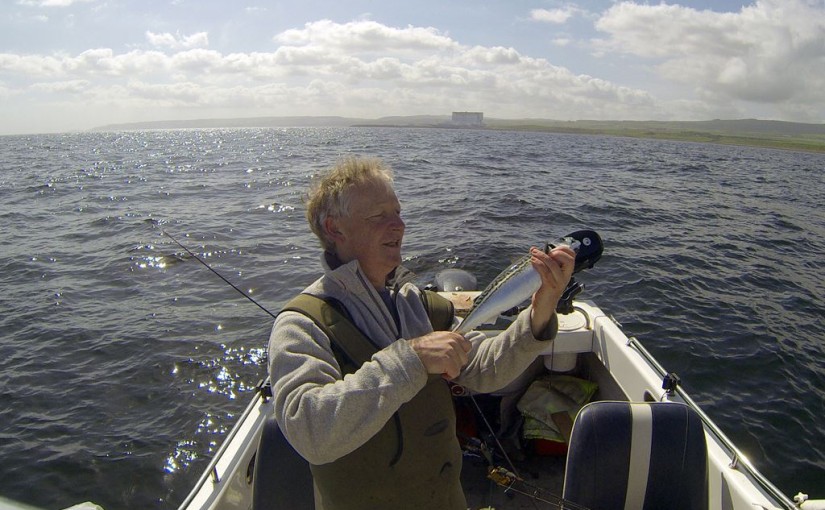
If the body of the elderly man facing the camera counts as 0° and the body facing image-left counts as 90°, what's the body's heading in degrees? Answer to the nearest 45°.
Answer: approximately 315°
